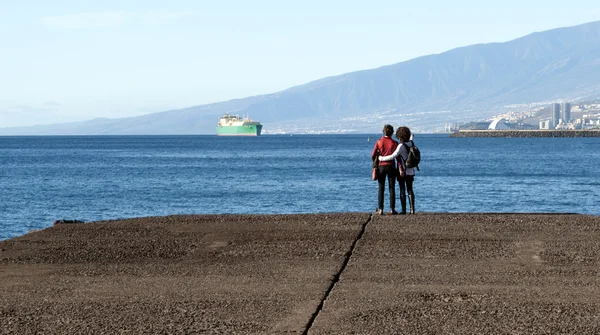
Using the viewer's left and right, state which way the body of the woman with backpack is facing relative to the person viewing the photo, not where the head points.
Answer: facing away from the viewer and to the left of the viewer
